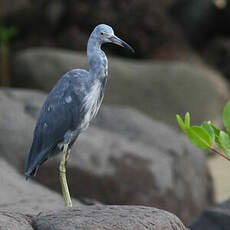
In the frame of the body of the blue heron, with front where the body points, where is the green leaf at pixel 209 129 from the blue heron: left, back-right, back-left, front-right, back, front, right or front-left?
front-right

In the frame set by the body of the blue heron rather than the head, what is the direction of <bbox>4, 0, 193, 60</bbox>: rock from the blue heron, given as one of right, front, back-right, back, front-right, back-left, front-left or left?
left

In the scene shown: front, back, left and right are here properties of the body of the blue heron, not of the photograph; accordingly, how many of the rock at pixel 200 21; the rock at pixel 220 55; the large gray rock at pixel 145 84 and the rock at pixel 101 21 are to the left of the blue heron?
4

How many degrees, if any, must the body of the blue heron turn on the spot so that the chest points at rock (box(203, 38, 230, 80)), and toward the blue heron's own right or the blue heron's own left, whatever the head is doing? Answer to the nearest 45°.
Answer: approximately 90° to the blue heron's own left

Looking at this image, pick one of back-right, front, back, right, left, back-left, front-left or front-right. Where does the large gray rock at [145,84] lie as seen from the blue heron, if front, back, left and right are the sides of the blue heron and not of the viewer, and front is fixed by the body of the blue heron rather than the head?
left

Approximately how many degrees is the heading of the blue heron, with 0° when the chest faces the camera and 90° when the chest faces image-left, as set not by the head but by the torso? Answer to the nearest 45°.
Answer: approximately 270°

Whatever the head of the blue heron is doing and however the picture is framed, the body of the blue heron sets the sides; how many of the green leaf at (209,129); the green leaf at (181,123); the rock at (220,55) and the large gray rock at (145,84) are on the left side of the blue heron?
2

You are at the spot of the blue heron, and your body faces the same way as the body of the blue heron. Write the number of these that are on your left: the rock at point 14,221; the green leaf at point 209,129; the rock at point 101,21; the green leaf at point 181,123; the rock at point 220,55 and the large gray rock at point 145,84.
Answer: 3

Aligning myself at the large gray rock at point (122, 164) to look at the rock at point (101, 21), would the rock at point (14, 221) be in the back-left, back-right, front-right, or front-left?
back-left

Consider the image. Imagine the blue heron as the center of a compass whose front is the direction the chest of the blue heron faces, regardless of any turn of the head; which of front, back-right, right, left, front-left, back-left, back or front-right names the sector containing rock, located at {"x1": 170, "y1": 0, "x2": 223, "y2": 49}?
left

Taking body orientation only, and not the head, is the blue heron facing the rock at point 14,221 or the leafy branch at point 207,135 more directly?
the leafy branch

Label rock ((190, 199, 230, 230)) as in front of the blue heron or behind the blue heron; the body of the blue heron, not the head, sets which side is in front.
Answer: in front
